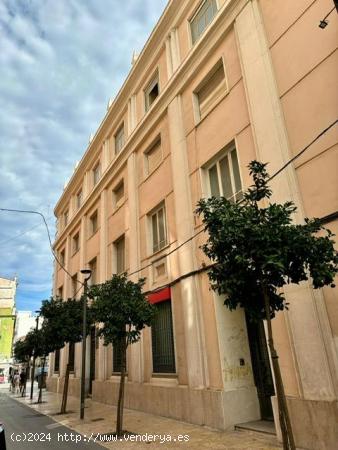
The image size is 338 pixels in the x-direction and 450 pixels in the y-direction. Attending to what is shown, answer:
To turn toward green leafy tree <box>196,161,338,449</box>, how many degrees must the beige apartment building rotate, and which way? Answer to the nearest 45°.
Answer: approximately 45° to its left

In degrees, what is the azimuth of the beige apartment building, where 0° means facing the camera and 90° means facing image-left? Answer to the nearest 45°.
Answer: approximately 45°

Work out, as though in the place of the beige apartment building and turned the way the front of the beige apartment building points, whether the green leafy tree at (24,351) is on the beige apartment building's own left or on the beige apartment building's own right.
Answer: on the beige apartment building's own right

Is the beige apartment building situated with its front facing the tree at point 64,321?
no
